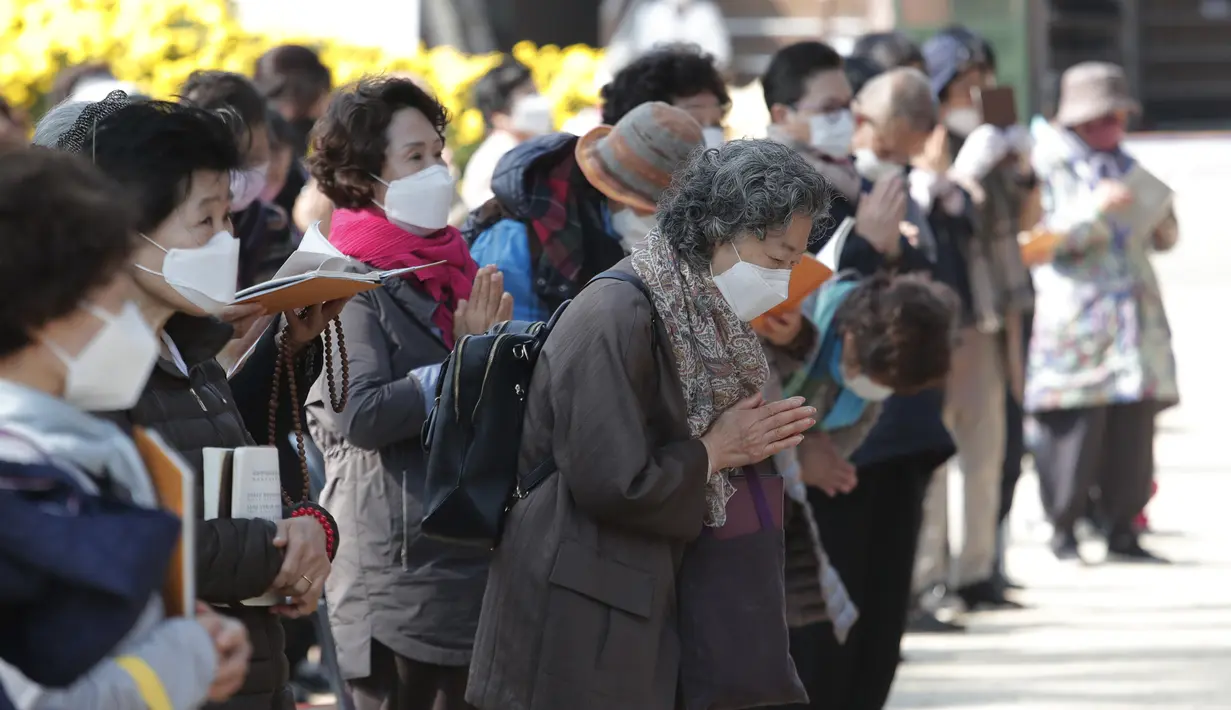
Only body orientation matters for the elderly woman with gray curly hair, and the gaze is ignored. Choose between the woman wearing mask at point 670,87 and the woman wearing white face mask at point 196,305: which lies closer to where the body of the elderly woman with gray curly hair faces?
the woman wearing mask

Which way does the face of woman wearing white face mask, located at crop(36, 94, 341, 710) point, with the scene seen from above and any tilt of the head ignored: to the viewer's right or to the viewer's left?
to the viewer's right

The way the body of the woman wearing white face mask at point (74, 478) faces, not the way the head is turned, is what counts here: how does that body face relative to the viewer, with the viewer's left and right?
facing to the right of the viewer

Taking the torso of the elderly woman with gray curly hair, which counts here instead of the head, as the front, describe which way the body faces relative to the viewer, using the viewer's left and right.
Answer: facing to the right of the viewer

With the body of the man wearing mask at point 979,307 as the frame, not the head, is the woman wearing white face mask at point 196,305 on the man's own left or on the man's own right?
on the man's own right

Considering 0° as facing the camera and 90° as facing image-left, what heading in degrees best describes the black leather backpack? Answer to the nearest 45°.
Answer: approximately 90°

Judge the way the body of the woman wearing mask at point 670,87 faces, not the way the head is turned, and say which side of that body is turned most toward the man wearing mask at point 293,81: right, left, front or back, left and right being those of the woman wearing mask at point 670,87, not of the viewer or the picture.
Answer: back
